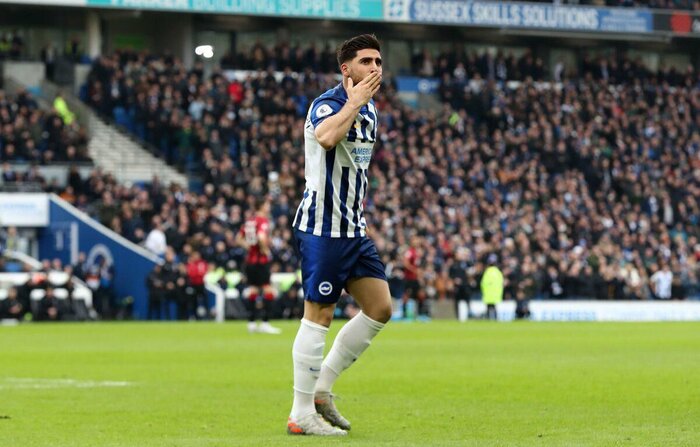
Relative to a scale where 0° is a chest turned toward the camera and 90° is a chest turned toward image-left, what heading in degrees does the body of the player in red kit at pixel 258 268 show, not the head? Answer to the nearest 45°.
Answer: approximately 225°

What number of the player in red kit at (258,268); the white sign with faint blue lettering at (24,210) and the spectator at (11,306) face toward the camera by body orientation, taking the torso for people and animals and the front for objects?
2

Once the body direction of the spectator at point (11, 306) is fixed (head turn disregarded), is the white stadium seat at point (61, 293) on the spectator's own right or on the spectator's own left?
on the spectator's own left

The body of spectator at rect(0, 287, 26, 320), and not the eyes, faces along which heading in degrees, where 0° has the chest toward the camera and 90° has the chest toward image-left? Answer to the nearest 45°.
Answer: approximately 0°

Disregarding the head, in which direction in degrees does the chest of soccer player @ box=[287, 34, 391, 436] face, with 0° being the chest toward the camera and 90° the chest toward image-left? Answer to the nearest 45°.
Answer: approximately 315°

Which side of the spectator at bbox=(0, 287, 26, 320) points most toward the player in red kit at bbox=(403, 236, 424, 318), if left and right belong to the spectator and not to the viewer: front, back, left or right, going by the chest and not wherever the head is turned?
left

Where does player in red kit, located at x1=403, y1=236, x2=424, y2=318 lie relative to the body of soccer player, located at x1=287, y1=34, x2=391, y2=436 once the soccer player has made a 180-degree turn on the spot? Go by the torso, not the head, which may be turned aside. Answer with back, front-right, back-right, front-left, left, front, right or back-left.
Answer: front-right
